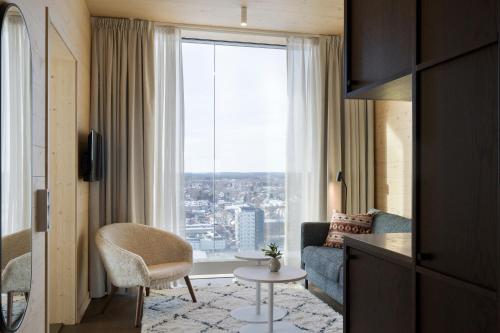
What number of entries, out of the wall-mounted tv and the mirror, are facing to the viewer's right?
2

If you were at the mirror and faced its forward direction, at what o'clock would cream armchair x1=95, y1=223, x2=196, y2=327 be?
The cream armchair is roughly at 10 o'clock from the mirror.

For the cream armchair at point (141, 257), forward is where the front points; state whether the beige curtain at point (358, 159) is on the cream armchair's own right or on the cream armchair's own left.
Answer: on the cream armchair's own left

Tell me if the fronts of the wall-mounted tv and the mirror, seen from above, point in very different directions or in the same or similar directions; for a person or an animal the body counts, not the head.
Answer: same or similar directions

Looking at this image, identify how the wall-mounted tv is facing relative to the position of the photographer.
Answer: facing to the right of the viewer

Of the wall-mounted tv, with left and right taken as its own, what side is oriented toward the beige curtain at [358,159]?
front

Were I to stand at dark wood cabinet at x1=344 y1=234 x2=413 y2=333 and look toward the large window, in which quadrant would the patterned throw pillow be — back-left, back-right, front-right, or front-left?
front-right

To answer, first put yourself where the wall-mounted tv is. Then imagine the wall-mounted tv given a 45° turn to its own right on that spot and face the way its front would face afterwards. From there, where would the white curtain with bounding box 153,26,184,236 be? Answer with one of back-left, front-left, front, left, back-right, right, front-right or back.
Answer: left

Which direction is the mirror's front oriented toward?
to the viewer's right

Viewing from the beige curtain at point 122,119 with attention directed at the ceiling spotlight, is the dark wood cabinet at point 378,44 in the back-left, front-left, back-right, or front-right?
front-right

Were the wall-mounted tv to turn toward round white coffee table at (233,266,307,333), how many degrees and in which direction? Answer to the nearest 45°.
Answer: approximately 45° to its right

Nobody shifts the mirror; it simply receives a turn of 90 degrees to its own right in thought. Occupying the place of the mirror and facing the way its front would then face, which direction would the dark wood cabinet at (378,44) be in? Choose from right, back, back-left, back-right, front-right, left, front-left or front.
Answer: front-left

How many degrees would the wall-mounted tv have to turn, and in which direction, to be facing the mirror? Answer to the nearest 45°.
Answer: approximately 90° to its right
